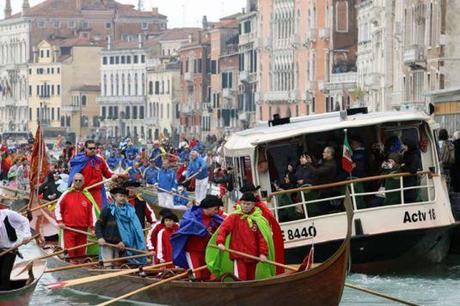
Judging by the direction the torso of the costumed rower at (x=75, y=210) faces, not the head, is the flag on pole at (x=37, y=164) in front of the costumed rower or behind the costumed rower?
behind

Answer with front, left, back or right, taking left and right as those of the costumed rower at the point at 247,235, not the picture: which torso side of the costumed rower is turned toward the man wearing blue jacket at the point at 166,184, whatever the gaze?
back

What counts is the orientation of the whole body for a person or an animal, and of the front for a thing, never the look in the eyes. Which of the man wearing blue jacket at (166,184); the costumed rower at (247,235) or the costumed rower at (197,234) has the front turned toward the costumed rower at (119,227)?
the man wearing blue jacket

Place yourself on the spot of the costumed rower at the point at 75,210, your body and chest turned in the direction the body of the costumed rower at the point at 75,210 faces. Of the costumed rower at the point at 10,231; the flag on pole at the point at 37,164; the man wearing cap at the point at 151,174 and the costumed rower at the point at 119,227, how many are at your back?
2
